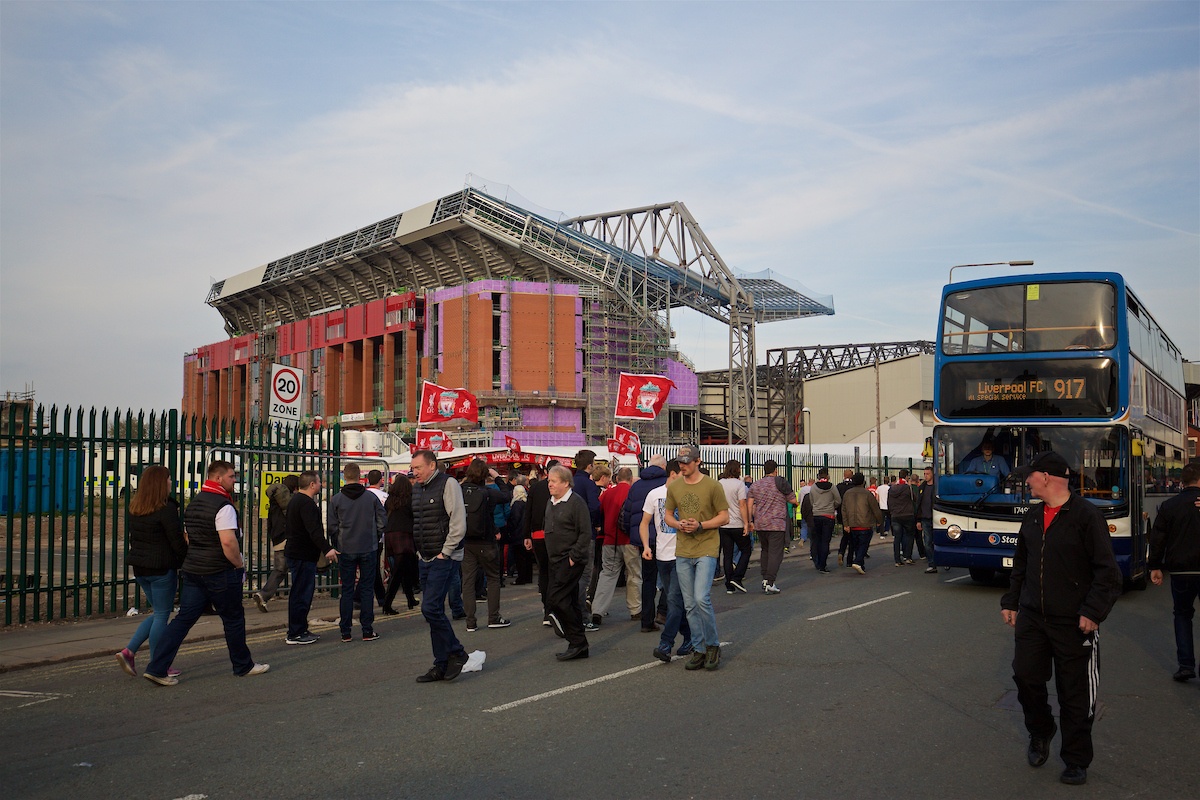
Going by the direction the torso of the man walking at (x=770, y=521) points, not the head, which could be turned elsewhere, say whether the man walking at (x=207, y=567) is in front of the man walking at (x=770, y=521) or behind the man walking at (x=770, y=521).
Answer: behind

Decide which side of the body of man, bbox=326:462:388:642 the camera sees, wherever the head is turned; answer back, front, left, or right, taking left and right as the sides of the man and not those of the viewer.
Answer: back

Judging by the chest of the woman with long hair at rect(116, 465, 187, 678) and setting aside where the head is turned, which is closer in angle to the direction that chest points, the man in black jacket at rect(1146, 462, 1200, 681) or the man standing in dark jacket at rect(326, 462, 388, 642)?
the man standing in dark jacket

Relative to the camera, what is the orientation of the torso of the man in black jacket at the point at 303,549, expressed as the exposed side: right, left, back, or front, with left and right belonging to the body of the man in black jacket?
right

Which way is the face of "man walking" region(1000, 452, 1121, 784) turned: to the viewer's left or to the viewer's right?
to the viewer's left

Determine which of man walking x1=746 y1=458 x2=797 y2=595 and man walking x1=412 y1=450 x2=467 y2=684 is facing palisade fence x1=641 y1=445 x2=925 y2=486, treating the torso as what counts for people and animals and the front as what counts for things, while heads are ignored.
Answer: man walking x1=746 y1=458 x2=797 y2=595

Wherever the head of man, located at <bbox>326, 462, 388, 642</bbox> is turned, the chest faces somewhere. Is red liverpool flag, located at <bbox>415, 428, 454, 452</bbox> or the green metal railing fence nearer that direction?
the red liverpool flag
